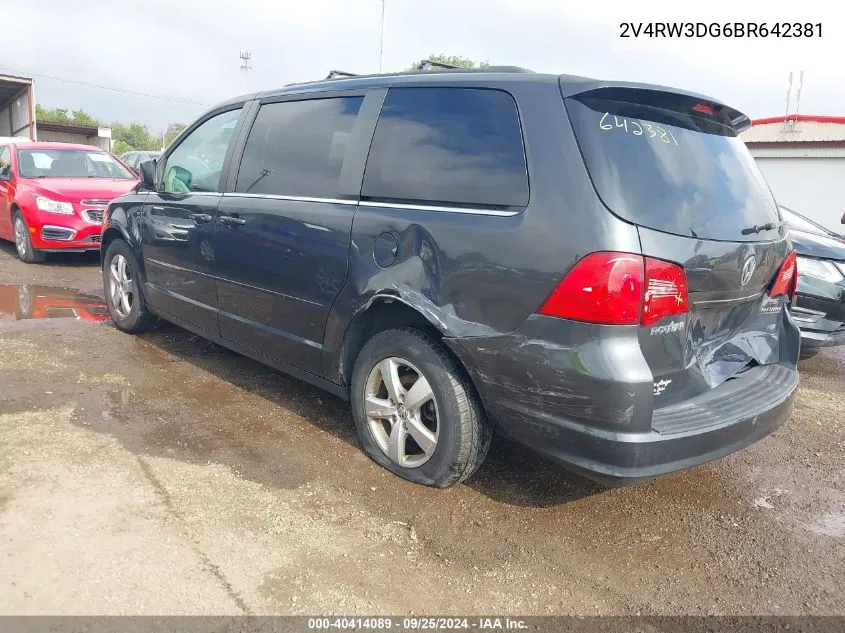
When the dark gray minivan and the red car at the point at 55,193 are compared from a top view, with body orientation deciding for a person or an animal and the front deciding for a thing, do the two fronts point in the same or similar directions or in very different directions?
very different directions

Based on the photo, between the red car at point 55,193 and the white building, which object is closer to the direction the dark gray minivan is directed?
the red car

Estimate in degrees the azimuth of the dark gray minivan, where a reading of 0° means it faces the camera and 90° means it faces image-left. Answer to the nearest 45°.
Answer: approximately 135°

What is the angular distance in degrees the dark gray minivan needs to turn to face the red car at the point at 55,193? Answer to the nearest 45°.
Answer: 0° — it already faces it

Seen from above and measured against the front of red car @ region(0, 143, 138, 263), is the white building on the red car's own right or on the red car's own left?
on the red car's own left

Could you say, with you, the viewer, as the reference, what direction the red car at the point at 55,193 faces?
facing the viewer and to the right of the viewer
